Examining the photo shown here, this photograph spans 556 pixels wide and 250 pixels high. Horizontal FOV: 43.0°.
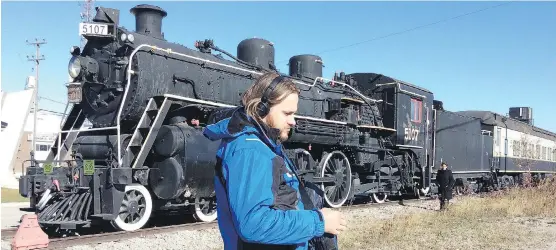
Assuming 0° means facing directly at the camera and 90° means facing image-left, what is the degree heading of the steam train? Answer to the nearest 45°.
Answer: approximately 45°

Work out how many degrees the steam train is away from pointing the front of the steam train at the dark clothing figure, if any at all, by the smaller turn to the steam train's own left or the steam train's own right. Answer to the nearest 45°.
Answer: approximately 180°

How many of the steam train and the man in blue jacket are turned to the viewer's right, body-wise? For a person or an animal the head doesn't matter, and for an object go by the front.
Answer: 1

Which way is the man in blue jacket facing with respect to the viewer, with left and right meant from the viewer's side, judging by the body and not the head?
facing to the right of the viewer

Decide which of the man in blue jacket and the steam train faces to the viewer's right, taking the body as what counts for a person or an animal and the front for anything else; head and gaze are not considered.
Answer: the man in blue jacket

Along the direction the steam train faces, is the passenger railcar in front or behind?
behind

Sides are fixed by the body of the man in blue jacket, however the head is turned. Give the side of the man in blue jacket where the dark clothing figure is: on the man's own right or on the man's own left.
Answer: on the man's own left

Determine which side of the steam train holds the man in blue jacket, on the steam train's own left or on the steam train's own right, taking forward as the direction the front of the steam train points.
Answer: on the steam train's own left
